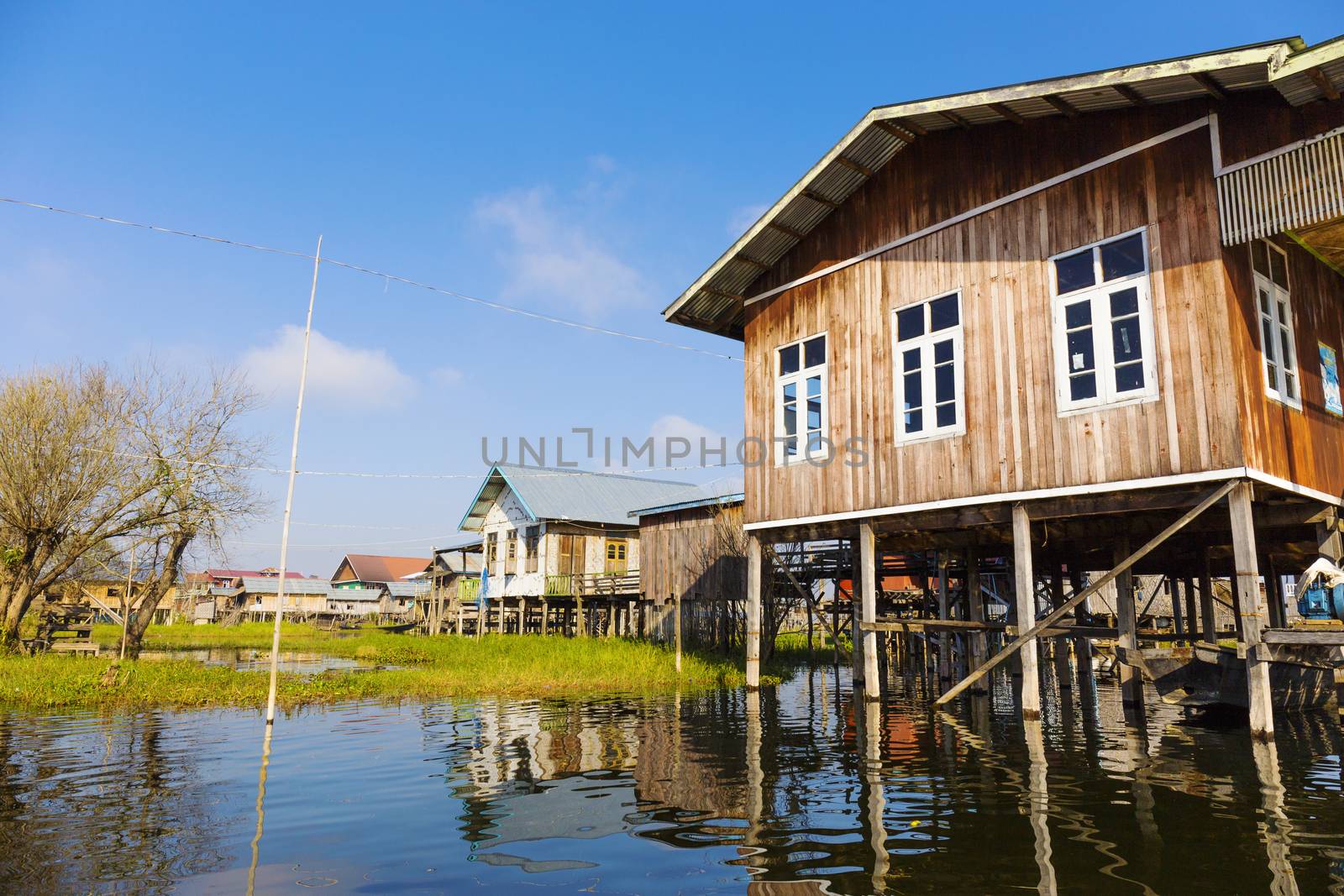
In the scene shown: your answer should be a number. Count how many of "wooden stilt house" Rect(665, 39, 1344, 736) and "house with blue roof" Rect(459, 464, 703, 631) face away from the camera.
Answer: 0

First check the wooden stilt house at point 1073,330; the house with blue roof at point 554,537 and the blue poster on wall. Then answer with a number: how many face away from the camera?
0

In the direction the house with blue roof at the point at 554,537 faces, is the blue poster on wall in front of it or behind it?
in front

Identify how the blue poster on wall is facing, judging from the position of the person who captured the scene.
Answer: facing the viewer and to the right of the viewer

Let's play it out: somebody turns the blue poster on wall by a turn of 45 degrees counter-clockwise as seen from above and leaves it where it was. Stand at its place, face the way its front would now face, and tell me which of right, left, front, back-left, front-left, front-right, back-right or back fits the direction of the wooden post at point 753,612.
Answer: back

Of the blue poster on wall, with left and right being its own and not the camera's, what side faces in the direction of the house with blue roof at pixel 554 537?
back
